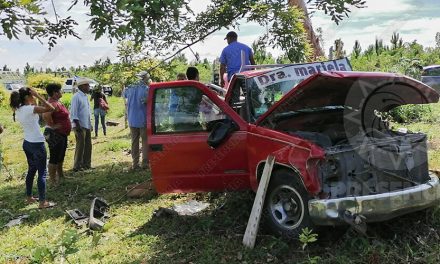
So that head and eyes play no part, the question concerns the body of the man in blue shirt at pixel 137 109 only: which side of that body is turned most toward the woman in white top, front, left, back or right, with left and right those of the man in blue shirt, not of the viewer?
back

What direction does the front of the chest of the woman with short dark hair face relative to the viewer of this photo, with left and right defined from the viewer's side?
facing to the right of the viewer

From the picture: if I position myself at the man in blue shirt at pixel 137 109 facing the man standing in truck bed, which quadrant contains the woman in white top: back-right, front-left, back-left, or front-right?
back-right

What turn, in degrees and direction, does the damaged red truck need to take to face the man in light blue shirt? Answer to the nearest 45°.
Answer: approximately 180°

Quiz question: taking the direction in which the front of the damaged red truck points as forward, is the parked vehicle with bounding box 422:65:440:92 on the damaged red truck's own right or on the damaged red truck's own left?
on the damaged red truck's own left

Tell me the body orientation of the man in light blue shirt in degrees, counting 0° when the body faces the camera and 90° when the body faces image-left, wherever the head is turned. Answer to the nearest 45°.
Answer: approximately 315°

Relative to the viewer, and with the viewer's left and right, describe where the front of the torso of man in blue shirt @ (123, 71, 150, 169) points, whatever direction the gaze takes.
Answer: facing away from the viewer and to the right of the viewer

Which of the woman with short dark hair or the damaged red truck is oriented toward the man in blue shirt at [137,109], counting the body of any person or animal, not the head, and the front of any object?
the woman with short dark hair

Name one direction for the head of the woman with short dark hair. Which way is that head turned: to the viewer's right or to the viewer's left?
to the viewer's right

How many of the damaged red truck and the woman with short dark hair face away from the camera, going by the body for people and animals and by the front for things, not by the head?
0

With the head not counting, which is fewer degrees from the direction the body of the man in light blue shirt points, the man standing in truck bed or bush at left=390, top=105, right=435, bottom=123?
the man standing in truck bed
